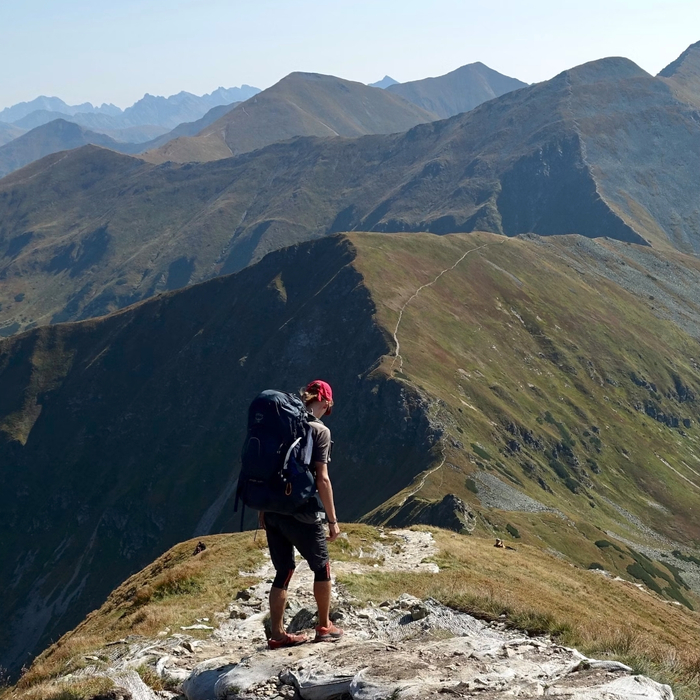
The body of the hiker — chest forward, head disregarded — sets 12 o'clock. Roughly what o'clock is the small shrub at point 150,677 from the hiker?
The small shrub is roughly at 7 o'clock from the hiker.

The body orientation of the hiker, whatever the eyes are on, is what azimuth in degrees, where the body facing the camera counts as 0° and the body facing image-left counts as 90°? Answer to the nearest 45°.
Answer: approximately 225°
